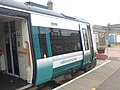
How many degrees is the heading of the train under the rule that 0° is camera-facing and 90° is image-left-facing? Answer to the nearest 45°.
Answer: approximately 225°
